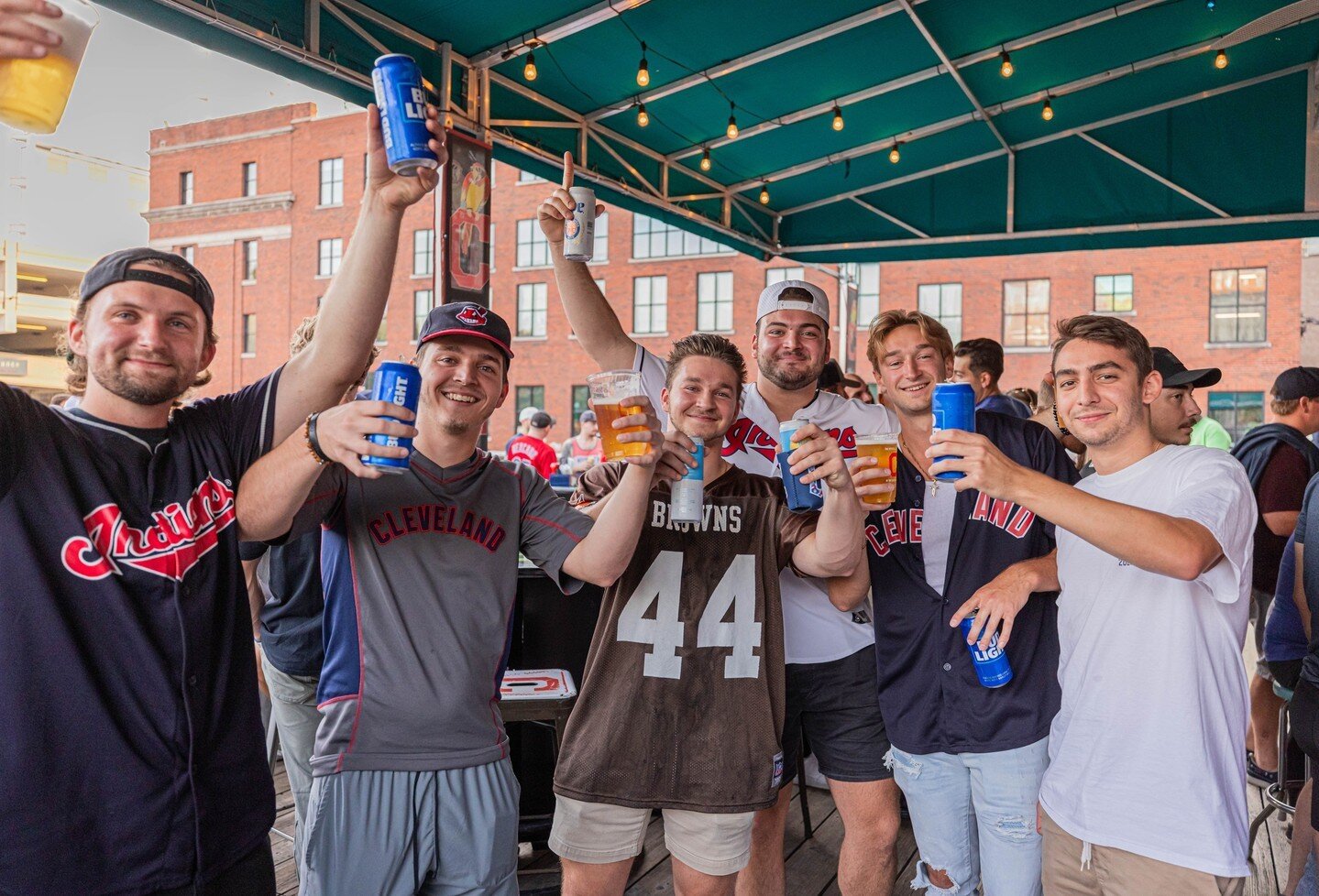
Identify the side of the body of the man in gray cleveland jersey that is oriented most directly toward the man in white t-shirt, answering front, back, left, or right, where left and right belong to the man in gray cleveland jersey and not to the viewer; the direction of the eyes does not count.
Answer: left

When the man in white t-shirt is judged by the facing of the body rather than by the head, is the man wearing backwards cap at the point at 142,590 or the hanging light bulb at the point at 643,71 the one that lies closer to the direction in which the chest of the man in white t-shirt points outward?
the man wearing backwards cap

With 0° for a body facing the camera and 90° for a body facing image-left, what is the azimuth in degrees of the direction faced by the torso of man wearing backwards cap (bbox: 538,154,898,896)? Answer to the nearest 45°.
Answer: approximately 0°

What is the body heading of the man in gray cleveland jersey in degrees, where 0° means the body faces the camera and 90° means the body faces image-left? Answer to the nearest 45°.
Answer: approximately 0°

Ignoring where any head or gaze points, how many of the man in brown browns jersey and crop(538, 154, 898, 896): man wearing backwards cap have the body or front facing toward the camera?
2

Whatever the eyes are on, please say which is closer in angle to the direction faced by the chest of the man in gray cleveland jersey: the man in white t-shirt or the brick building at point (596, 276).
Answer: the man in white t-shirt
